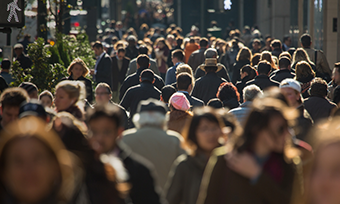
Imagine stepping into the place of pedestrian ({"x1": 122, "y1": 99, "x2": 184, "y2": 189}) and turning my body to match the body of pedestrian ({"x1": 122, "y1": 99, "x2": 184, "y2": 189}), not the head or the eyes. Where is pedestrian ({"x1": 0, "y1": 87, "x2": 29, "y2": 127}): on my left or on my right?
on my left

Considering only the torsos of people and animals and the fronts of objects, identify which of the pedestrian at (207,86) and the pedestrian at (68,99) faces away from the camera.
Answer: the pedestrian at (207,86)

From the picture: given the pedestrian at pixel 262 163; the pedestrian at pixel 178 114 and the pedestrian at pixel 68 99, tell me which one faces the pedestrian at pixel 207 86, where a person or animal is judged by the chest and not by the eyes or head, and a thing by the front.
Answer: the pedestrian at pixel 178 114

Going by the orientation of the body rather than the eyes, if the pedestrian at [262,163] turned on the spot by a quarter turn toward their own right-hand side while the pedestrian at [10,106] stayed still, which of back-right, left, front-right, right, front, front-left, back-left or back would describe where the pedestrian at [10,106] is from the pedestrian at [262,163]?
right

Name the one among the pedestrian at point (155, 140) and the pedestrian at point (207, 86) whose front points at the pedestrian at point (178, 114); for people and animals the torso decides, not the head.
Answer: the pedestrian at point (155, 140)

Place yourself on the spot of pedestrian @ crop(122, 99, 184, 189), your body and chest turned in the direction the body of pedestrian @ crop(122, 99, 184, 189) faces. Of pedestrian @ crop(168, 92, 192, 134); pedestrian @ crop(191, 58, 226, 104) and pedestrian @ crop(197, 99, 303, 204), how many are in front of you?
2

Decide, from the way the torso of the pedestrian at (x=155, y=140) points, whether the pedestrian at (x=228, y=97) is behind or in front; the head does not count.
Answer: in front

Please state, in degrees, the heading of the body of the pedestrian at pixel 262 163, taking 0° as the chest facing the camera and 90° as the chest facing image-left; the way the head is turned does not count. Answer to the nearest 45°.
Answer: approximately 315°

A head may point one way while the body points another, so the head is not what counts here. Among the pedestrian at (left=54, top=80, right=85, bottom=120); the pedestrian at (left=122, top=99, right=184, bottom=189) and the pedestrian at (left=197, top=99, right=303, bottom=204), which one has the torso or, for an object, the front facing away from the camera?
the pedestrian at (left=122, top=99, right=184, bottom=189)

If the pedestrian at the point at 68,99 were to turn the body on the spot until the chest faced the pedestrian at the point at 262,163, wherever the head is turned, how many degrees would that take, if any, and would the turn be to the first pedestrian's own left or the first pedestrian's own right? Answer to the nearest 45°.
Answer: approximately 90° to the first pedestrian's own left

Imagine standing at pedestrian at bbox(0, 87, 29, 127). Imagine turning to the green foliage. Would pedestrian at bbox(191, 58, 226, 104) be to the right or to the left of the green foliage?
right

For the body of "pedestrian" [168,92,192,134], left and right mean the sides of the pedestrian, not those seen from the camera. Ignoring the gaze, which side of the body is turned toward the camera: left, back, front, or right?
back

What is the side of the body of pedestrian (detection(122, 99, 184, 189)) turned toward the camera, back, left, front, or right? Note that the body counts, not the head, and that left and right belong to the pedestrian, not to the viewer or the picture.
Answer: back
